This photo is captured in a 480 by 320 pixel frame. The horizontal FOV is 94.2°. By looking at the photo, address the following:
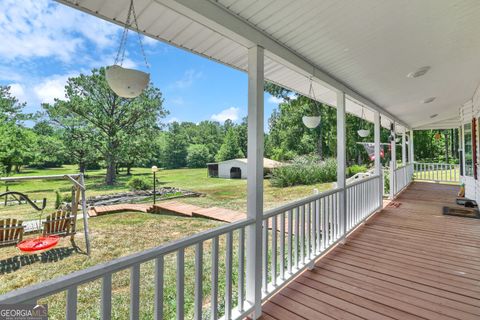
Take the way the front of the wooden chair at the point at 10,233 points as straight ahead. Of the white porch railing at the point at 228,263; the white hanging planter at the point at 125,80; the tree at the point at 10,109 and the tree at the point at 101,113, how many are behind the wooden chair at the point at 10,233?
2

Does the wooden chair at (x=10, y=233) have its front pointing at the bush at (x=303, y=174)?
no

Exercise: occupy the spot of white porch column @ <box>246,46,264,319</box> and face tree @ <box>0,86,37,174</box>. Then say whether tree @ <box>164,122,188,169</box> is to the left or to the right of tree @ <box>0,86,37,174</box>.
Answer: right

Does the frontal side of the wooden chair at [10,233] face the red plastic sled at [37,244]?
no

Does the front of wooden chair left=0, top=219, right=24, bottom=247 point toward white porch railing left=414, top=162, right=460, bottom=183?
no

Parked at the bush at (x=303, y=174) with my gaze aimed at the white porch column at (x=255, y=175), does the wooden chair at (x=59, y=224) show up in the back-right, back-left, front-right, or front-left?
front-right

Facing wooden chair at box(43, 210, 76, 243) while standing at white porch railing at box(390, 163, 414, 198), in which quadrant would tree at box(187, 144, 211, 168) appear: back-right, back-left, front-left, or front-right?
front-right
